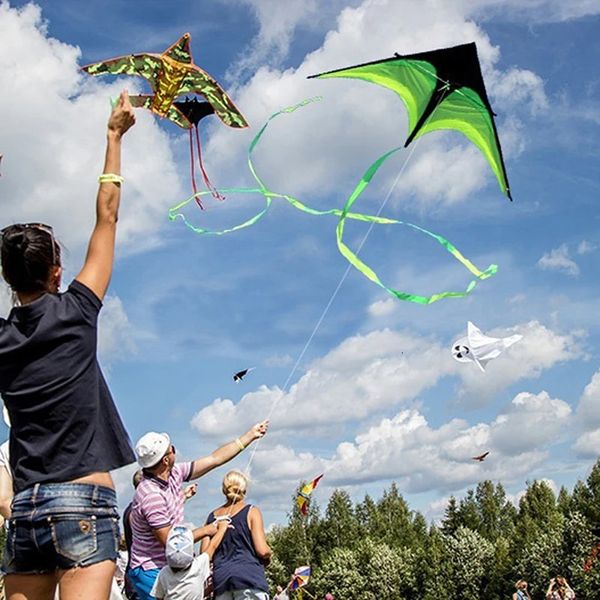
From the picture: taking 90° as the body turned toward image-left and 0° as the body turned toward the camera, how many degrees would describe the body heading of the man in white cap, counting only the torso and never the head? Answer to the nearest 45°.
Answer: approximately 270°

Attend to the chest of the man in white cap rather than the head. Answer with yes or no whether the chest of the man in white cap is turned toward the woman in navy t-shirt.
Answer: no
